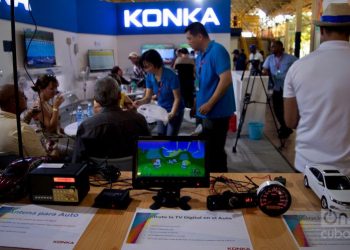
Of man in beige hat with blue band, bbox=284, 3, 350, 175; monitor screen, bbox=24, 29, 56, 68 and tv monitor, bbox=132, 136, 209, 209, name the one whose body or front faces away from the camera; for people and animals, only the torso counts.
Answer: the man in beige hat with blue band

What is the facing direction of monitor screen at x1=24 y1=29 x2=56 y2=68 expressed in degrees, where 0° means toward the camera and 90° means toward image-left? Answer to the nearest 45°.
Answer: approximately 315°

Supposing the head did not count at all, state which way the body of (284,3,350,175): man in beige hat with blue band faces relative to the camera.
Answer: away from the camera

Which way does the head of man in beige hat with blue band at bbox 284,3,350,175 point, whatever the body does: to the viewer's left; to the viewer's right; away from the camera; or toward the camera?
away from the camera

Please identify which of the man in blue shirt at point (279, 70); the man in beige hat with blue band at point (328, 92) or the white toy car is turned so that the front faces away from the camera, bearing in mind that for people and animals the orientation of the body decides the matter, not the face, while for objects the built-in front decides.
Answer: the man in beige hat with blue band

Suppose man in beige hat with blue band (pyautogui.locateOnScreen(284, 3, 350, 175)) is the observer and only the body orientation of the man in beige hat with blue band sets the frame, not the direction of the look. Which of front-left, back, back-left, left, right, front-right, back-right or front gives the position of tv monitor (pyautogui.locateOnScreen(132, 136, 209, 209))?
back-left

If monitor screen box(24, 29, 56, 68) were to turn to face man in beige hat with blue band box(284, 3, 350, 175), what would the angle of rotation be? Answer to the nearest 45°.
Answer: approximately 45° to its right

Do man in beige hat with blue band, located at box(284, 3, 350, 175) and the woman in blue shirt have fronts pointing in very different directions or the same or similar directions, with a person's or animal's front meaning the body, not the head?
very different directions

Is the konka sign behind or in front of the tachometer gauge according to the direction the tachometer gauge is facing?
behind
